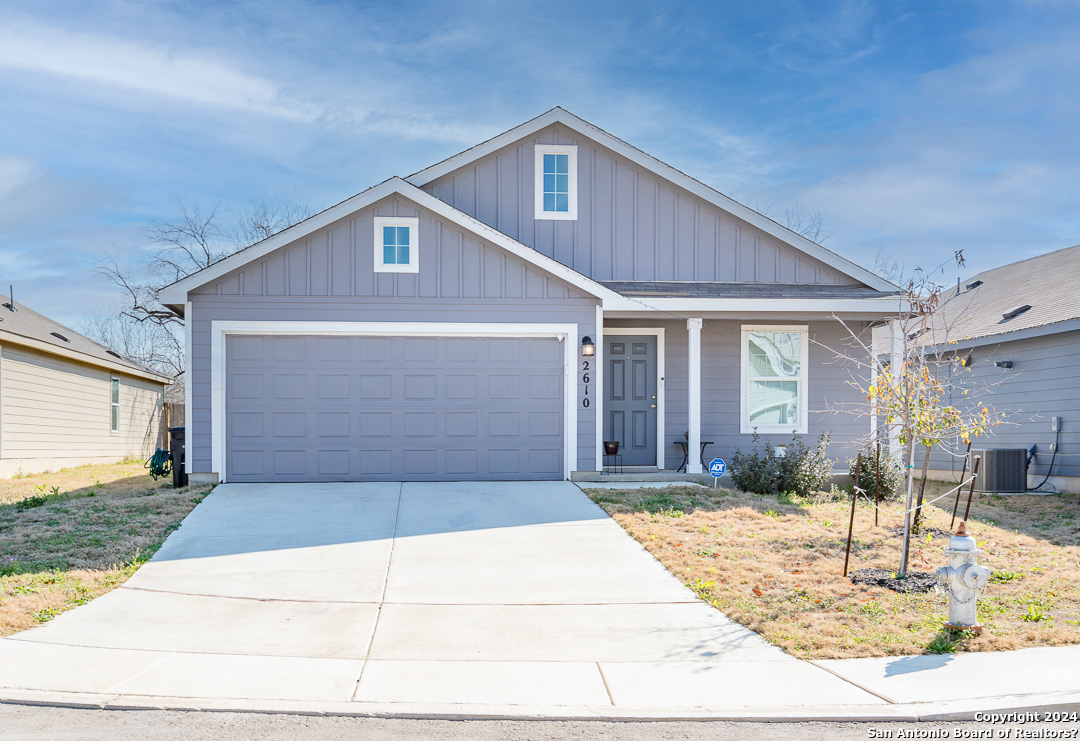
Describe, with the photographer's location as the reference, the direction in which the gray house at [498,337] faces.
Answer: facing the viewer

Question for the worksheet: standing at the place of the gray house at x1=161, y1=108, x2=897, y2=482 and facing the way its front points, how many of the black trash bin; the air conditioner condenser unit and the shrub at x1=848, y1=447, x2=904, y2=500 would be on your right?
1

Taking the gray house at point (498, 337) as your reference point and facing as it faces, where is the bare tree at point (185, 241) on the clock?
The bare tree is roughly at 5 o'clock from the gray house.

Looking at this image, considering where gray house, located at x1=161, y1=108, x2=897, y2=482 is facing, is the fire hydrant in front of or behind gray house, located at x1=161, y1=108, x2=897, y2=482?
in front

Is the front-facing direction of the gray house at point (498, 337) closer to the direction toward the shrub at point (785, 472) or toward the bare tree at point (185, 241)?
the shrub

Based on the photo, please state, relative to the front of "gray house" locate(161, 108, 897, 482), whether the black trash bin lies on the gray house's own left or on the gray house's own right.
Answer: on the gray house's own right

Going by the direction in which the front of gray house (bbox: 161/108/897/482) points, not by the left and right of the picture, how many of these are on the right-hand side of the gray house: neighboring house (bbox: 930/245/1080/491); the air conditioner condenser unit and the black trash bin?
1

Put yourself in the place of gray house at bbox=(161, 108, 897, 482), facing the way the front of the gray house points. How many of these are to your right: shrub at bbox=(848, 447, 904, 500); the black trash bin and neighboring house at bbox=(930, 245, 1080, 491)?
1

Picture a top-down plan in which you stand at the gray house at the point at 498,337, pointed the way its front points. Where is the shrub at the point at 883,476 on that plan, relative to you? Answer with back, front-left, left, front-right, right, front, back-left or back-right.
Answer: left

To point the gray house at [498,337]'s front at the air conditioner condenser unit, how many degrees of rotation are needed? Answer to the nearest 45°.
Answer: approximately 90° to its left
